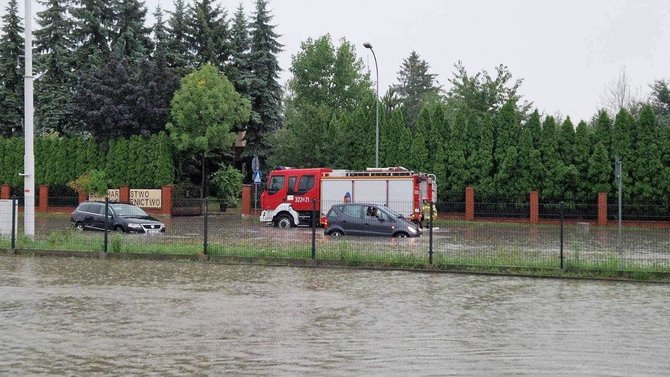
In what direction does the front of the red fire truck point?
to the viewer's left

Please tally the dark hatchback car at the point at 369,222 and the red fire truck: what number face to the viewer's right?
1

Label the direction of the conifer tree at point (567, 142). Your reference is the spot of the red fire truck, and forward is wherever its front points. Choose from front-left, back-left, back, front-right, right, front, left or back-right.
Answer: back-right

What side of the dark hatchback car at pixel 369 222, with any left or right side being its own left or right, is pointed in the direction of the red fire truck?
left

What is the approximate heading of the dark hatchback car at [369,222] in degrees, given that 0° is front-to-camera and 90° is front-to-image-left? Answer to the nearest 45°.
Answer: approximately 270°

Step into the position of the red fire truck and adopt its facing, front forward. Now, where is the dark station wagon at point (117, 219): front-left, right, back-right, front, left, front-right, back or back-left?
front-left

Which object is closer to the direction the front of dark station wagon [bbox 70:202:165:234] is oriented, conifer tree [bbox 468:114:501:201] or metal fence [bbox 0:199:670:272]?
the metal fence

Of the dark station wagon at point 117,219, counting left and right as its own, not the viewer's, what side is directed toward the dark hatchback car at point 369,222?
front

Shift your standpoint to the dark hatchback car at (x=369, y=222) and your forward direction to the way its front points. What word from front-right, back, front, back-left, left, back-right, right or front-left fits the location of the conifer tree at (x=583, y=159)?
front-left

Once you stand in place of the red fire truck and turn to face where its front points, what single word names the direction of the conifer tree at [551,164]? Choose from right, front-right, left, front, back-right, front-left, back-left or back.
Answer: back-right

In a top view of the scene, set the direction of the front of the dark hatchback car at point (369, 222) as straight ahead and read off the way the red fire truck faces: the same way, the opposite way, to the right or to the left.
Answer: the opposite way

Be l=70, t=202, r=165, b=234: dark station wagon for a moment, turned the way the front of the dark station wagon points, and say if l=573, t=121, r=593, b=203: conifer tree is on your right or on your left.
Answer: on your left

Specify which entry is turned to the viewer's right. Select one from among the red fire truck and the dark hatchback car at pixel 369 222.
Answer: the dark hatchback car

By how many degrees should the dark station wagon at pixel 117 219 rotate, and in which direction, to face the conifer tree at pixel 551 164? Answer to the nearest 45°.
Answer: approximately 45° to its left

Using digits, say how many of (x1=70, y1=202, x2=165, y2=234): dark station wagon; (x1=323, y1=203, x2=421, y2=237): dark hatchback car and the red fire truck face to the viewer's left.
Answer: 1

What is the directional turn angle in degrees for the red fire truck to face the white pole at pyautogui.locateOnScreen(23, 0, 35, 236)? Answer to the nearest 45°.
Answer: approximately 45° to its left
